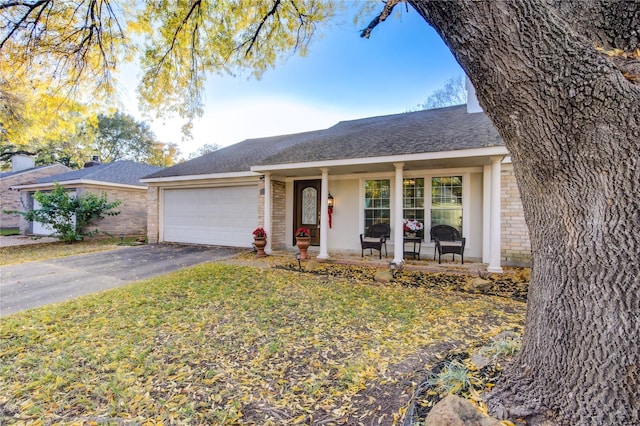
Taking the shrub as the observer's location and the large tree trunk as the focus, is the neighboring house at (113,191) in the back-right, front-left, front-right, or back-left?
back-left

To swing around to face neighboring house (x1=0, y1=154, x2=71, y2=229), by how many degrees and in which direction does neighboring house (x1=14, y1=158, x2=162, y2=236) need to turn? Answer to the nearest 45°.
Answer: approximately 90° to its right

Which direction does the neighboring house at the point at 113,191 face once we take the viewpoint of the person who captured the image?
facing the viewer and to the left of the viewer

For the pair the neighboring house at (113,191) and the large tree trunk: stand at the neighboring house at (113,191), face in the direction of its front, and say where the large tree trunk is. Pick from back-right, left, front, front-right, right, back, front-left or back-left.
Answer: front-left

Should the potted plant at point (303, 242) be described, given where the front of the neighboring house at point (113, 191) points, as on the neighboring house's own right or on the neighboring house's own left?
on the neighboring house's own left

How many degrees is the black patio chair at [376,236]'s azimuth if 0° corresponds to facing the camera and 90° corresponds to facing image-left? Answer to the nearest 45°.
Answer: approximately 45°

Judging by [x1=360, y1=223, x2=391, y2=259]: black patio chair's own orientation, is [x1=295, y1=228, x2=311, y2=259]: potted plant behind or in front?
in front

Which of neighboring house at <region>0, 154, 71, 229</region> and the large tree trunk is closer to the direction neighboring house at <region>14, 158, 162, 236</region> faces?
the large tree trunk

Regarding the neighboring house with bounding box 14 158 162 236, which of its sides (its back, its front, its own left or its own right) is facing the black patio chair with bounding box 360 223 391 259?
left

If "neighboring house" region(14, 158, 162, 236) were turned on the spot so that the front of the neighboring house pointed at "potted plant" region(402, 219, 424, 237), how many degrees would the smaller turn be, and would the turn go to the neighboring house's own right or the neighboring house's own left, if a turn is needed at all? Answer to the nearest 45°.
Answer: approximately 90° to the neighboring house's own left

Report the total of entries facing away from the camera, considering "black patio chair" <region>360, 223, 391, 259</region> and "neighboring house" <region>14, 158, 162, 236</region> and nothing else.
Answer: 0

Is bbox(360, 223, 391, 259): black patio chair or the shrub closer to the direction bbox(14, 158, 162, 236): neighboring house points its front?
the shrub

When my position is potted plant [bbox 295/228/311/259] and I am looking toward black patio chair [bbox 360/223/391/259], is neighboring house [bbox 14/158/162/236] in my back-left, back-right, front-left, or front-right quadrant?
back-left

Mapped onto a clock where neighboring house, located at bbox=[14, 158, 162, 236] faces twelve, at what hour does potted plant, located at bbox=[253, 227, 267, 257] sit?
The potted plant is roughly at 10 o'clock from the neighboring house.

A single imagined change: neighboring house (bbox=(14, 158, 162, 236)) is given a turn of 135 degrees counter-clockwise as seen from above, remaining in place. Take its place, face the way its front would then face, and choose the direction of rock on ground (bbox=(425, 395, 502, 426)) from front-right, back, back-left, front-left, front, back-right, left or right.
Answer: right
